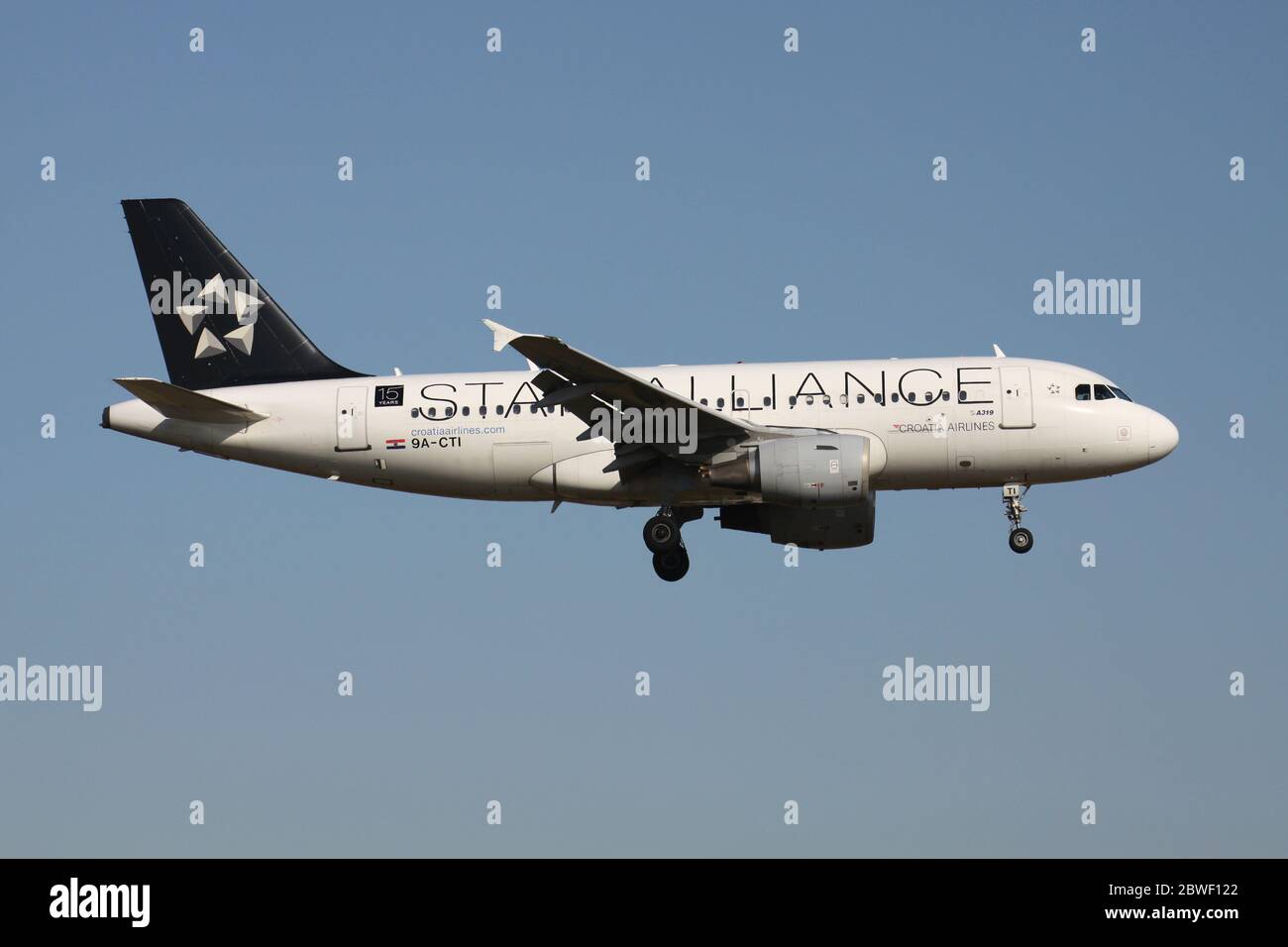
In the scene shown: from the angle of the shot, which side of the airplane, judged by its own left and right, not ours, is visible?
right
